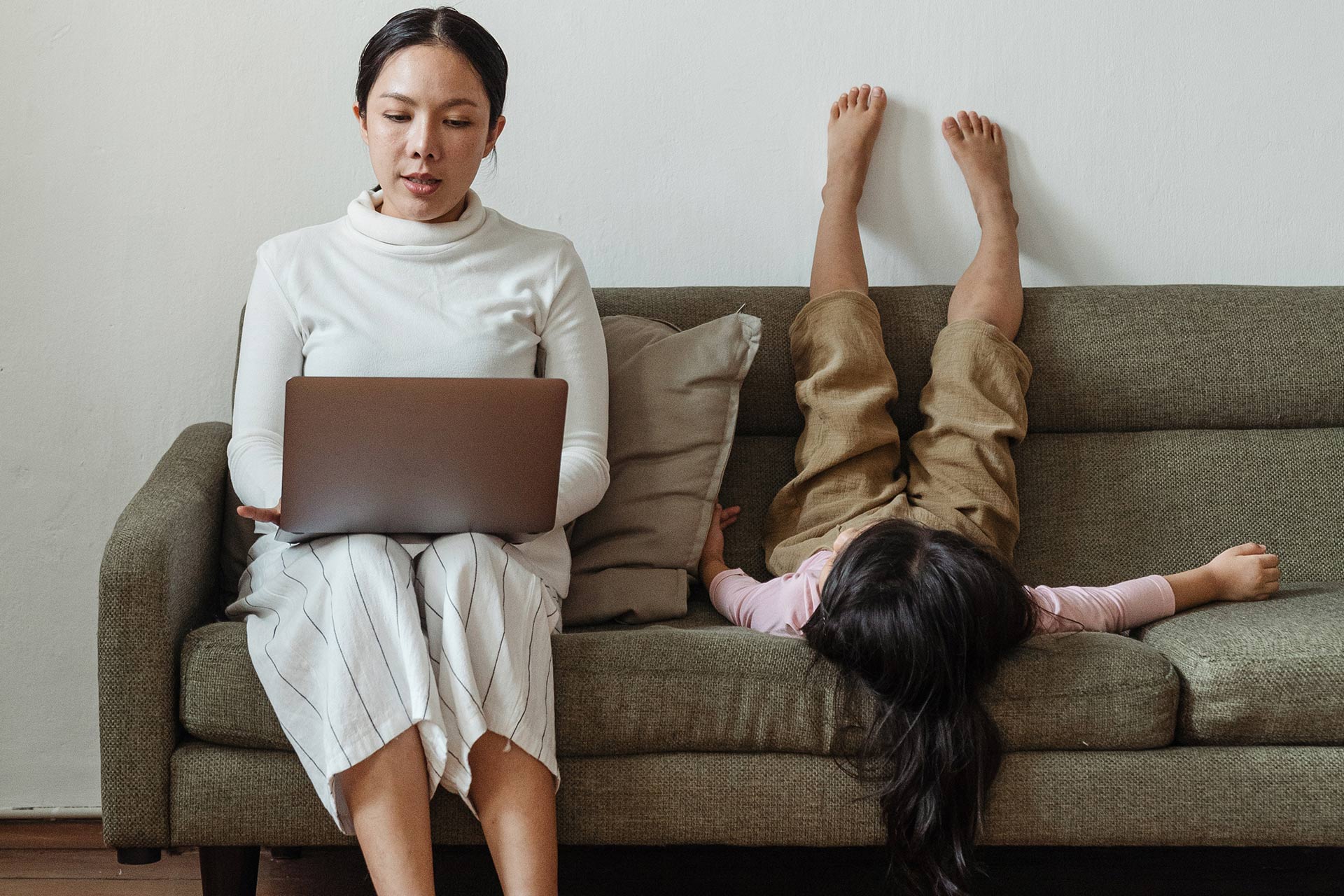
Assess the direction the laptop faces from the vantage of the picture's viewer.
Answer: facing away from the viewer

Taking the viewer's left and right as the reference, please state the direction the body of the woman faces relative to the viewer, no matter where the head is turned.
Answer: facing the viewer

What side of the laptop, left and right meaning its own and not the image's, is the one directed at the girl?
right

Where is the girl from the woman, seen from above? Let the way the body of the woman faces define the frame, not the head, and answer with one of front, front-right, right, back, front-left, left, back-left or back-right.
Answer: left

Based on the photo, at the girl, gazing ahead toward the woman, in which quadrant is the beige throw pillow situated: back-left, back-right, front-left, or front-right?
front-right

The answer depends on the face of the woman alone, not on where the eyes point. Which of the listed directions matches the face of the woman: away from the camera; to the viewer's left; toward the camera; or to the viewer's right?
toward the camera

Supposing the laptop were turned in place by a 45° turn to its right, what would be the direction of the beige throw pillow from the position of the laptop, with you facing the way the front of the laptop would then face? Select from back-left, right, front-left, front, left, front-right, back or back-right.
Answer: front

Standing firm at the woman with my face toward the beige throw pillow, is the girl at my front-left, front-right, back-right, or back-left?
front-right

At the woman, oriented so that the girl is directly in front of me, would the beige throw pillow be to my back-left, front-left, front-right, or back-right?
front-left
